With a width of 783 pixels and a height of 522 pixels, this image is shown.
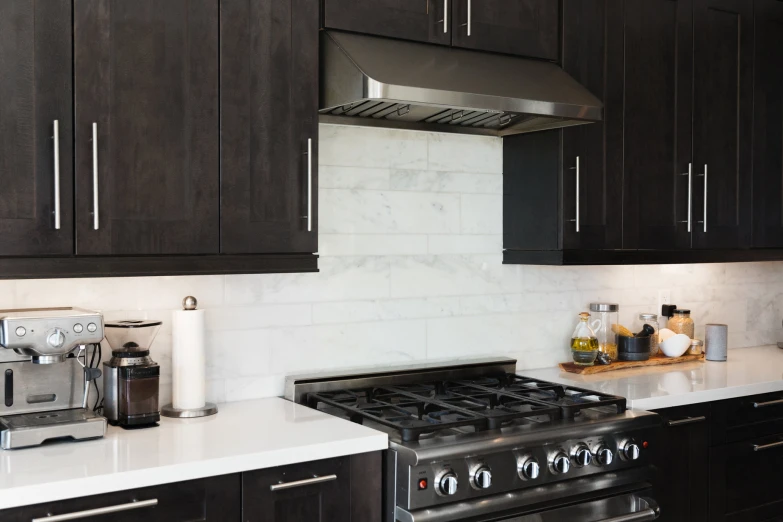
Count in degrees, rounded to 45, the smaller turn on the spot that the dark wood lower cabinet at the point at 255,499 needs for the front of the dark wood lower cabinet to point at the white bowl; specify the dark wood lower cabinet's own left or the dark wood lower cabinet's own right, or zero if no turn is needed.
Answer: approximately 90° to the dark wood lower cabinet's own left

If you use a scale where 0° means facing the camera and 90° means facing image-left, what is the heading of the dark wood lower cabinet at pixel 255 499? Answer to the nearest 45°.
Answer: approximately 315°

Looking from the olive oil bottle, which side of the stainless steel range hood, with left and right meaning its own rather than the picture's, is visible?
left

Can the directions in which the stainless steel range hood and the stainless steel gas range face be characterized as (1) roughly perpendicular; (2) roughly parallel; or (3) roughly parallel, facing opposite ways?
roughly parallel

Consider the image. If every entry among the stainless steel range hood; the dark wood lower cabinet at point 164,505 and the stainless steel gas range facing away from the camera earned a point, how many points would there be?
0

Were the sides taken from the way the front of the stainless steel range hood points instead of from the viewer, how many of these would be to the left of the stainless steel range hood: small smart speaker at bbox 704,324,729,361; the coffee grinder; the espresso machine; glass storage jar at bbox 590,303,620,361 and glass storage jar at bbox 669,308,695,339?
3

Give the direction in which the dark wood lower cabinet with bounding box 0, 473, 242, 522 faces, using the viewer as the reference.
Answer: facing the viewer and to the right of the viewer

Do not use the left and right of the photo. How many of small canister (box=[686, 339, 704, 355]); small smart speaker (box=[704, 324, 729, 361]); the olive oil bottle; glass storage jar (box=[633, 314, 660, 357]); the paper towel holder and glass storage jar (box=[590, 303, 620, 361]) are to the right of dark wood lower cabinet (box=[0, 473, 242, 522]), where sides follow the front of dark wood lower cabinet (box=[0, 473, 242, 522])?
0

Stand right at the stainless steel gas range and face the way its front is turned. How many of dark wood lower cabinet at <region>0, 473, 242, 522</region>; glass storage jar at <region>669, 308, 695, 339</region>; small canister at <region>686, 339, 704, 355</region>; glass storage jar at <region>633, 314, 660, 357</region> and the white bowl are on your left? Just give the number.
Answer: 4

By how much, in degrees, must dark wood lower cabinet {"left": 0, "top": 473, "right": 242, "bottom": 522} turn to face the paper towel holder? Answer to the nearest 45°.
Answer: approximately 135° to its left

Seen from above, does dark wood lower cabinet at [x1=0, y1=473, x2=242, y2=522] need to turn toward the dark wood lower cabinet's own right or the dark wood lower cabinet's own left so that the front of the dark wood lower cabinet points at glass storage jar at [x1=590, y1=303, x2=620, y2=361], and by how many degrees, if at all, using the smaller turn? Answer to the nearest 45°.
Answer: approximately 90° to the dark wood lower cabinet's own left

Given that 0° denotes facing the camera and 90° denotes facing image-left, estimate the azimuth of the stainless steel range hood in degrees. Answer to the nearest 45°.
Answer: approximately 315°

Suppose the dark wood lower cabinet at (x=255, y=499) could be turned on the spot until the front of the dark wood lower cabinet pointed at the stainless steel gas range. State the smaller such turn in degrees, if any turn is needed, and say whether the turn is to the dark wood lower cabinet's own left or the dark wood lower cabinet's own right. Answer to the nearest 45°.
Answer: approximately 45° to the dark wood lower cabinet's own left

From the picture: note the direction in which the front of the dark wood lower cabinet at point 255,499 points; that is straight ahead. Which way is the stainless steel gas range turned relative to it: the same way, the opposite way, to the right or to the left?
the same way

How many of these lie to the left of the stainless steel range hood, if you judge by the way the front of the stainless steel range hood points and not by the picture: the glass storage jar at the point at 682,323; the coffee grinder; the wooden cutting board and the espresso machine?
2

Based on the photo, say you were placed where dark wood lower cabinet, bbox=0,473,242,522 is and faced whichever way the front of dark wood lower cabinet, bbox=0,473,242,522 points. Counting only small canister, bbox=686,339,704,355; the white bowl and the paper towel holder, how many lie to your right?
0

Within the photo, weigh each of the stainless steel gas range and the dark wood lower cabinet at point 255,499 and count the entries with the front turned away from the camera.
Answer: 0
